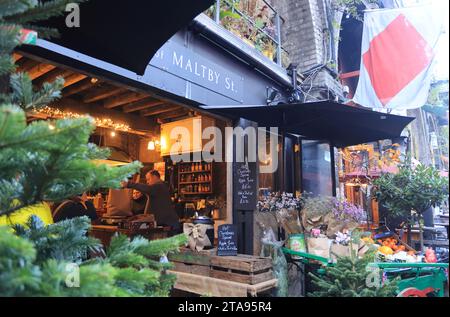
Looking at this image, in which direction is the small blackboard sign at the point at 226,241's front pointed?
toward the camera

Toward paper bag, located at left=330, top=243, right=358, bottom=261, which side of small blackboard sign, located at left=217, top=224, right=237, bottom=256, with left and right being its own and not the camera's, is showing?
left

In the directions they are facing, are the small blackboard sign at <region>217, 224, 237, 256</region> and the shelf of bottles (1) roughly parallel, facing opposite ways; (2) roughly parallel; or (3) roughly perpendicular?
roughly parallel

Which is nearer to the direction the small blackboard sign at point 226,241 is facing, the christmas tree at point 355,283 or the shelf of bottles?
the christmas tree

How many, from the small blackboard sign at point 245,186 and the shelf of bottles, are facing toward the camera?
2

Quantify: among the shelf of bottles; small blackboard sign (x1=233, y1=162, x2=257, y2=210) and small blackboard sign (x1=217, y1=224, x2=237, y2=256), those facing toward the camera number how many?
3

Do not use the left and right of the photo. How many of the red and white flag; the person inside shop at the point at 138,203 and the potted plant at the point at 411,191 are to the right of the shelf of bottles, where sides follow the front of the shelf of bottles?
1

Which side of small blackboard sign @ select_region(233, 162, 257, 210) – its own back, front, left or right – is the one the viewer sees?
front

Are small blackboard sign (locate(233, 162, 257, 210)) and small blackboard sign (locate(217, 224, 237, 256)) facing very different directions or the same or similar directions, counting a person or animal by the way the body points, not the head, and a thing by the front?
same or similar directions

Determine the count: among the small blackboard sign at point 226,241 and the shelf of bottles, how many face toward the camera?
2

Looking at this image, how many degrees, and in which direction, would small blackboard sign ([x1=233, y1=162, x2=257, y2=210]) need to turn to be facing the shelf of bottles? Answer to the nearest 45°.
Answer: approximately 180°

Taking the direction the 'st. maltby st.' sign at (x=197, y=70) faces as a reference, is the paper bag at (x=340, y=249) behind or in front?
in front
